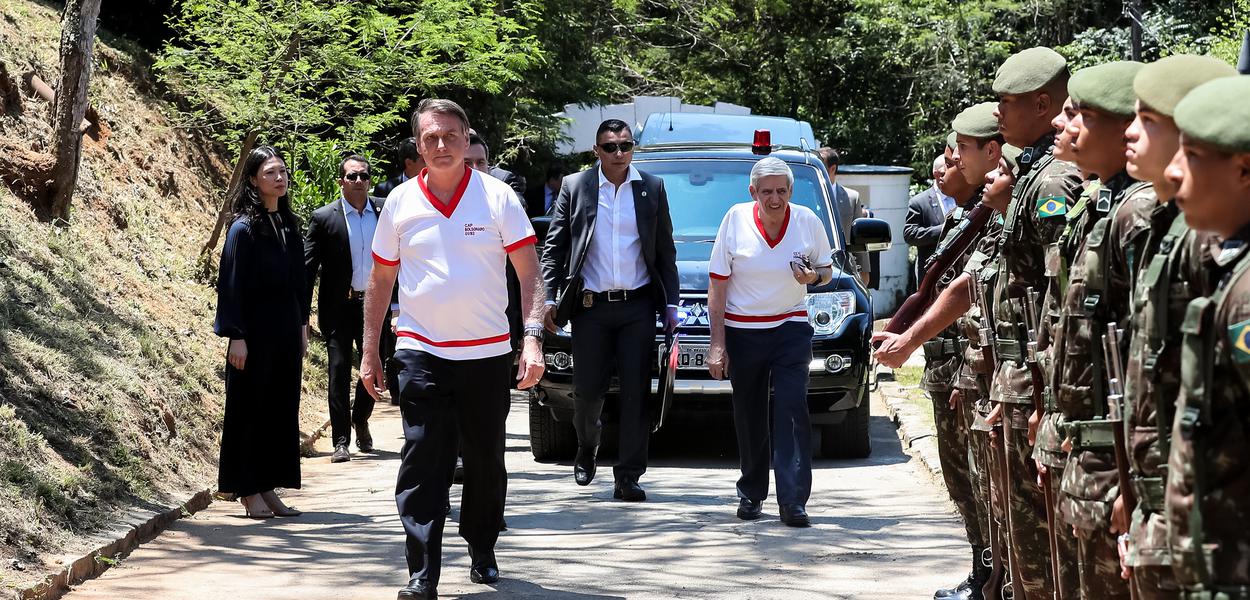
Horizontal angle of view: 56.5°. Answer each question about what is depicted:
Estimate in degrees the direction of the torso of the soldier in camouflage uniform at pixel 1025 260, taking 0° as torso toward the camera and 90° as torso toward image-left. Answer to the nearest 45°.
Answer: approximately 90°

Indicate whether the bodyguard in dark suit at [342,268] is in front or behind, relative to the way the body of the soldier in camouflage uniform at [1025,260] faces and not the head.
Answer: in front

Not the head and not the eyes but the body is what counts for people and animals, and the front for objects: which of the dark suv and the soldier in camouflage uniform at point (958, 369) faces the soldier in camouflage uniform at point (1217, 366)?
the dark suv

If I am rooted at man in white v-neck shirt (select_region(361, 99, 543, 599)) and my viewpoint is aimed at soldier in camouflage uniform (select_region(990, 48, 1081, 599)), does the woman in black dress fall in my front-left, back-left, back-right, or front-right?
back-left

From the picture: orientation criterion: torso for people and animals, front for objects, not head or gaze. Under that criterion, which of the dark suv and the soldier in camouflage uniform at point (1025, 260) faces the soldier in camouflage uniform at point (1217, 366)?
the dark suv

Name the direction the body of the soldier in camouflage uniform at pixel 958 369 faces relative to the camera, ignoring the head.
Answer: to the viewer's left

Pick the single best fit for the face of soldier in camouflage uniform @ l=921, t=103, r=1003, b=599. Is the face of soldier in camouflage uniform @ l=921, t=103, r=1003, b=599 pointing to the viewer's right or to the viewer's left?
to the viewer's left

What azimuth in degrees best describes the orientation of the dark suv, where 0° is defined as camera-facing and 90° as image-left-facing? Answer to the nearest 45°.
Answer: approximately 0°

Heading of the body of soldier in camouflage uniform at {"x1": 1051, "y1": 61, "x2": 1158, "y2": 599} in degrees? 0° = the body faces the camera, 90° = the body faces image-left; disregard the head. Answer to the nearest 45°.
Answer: approximately 90°
